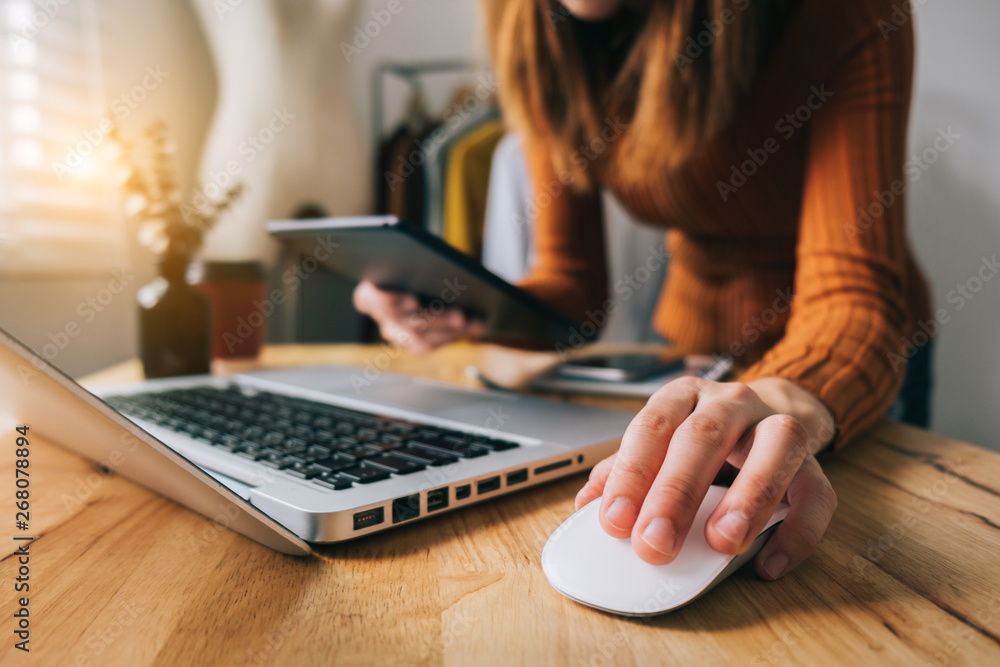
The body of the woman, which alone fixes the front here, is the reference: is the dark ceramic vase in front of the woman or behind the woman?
in front

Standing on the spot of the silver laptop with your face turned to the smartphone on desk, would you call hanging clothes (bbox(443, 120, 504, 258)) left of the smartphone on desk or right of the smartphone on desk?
left

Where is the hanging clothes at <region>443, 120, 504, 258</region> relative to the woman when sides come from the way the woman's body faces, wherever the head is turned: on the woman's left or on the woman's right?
on the woman's right

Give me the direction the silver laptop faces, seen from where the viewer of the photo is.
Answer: facing away from the viewer and to the right of the viewer

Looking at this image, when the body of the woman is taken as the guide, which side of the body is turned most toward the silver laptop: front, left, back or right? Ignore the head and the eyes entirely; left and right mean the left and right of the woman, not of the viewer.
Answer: front

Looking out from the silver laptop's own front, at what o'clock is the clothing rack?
The clothing rack is roughly at 11 o'clock from the silver laptop.

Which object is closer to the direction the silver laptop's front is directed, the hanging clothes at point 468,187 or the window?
the hanging clothes
